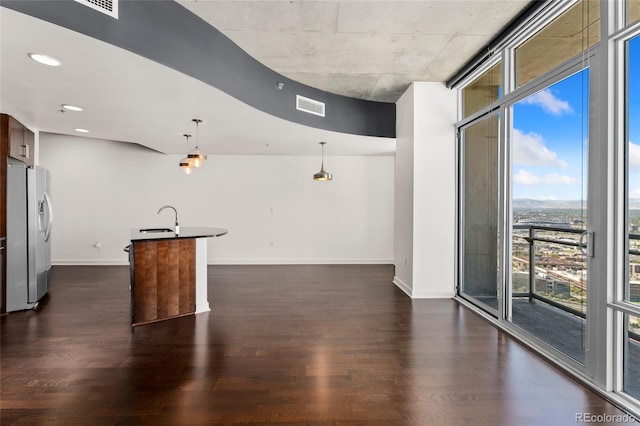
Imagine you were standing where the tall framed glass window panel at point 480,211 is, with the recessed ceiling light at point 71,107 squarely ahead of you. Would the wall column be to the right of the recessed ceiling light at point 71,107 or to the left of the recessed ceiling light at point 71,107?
right

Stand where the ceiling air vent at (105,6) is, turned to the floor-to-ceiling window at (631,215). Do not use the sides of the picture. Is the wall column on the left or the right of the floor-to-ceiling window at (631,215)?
left

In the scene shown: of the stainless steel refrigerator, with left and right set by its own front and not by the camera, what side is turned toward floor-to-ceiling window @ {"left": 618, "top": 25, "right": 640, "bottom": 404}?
front

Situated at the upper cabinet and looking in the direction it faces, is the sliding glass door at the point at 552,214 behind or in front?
in front

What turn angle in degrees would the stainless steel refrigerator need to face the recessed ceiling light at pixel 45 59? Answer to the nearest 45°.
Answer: approximately 45° to its right

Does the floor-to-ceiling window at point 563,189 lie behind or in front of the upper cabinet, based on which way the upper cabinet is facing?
in front

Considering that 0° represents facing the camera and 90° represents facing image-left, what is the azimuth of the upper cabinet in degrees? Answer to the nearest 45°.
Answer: approximately 315°

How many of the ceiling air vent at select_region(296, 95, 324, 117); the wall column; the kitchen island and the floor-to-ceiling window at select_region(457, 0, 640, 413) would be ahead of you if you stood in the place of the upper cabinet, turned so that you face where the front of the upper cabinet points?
4

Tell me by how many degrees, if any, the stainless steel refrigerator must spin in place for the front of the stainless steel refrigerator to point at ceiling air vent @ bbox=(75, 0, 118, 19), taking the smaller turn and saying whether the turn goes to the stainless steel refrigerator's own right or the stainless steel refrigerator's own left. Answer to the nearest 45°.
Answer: approximately 45° to the stainless steel refrigerator's own right

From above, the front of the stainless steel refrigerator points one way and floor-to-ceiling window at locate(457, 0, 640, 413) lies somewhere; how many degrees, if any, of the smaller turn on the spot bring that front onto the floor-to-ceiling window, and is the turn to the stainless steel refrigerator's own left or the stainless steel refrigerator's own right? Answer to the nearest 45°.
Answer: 0° — it already faces it

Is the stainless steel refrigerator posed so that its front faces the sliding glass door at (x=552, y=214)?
yes

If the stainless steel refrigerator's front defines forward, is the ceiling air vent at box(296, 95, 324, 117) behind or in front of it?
in front

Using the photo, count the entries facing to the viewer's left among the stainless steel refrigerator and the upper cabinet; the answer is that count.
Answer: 0

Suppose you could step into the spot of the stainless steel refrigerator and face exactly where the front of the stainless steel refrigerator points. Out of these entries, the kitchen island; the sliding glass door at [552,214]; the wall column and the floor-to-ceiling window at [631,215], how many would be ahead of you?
4

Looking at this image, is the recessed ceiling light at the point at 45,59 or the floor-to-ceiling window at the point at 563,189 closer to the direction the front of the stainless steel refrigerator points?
the floor-to-ceiling window
